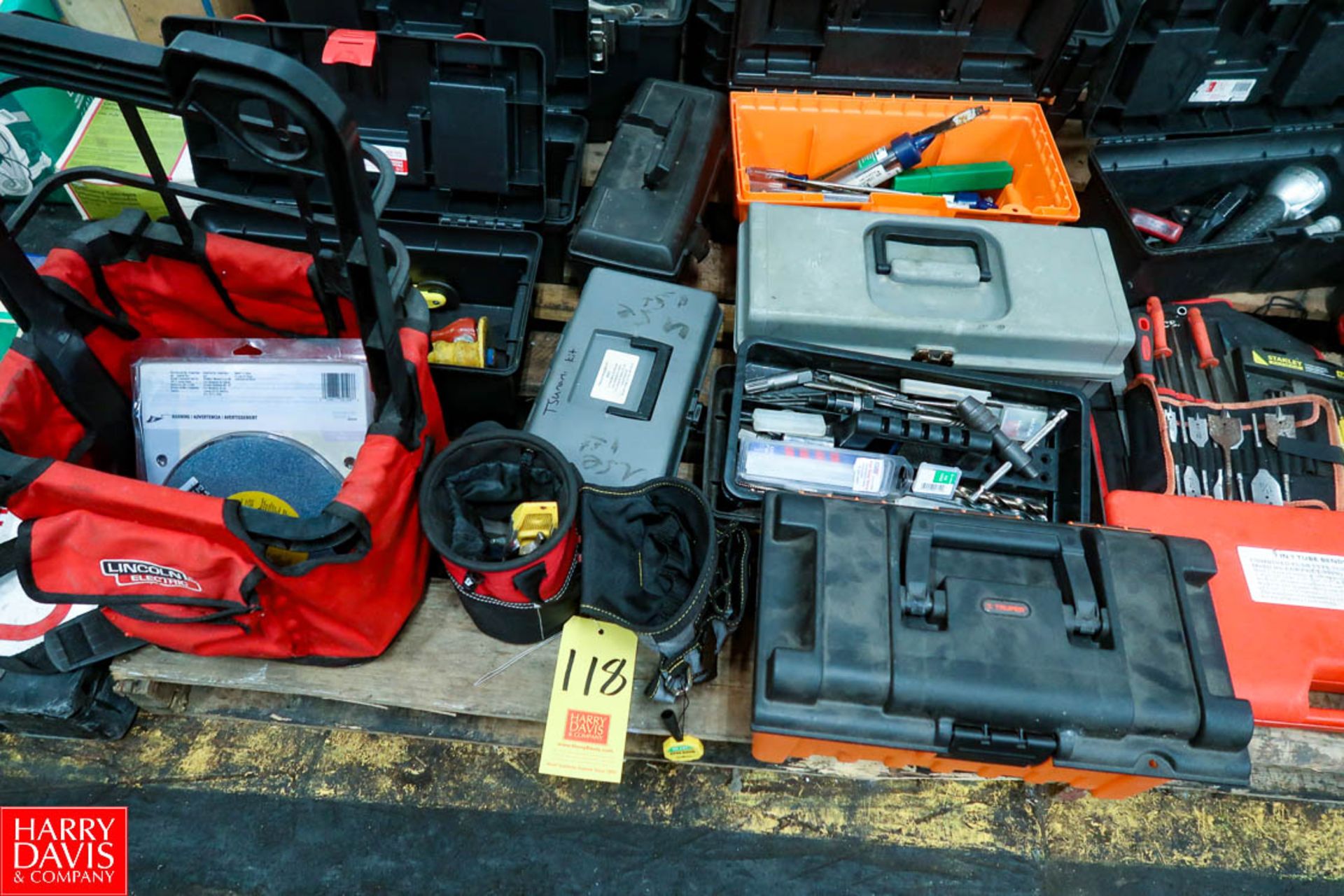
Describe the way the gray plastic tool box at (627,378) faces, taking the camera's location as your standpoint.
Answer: facing to the right of the viewer

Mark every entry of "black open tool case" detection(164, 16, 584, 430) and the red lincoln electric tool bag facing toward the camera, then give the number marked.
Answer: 2

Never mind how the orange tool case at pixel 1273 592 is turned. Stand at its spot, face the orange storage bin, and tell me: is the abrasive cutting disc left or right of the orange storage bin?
left

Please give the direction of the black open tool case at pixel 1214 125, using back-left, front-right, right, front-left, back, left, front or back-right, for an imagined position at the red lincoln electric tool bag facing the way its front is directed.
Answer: left

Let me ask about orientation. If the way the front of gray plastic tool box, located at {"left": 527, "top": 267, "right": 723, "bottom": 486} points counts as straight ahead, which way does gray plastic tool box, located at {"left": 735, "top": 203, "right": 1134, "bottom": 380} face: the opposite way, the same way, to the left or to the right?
to the right

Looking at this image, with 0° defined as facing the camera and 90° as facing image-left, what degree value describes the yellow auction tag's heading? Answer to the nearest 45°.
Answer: approximately 0°

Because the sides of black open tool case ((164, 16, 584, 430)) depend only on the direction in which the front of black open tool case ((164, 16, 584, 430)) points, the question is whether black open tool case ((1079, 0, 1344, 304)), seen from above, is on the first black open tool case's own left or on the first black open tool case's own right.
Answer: on the first black open tool case's own left
